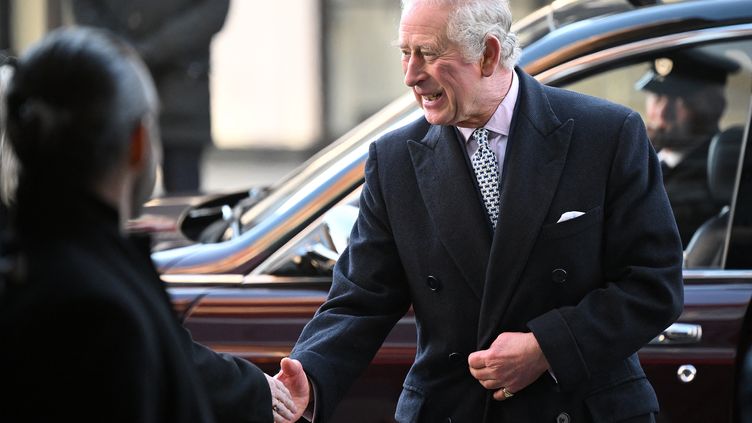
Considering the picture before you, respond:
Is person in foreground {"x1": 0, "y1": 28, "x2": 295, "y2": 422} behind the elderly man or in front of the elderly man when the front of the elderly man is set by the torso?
in front

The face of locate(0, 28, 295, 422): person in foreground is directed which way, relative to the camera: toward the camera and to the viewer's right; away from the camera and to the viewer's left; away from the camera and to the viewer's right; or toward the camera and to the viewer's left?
away from the camera and to the viewer's right

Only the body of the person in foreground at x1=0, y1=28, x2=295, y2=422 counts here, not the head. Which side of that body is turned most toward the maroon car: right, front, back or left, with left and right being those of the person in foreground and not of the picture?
front

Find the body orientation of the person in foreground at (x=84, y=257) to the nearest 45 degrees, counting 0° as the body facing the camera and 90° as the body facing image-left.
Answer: approximately 225°

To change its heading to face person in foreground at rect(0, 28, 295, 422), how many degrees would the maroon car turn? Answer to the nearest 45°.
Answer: approximately 45° to its left

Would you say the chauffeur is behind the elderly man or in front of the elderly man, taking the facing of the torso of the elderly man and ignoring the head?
behind

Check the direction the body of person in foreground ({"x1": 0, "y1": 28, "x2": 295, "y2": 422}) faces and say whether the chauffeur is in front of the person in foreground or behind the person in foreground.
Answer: in front

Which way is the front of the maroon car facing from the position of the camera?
facing to the left of the viewer

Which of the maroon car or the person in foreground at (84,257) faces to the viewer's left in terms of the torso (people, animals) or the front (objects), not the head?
the maroon car

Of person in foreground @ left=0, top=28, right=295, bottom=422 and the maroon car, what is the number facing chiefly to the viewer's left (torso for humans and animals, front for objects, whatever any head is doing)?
1

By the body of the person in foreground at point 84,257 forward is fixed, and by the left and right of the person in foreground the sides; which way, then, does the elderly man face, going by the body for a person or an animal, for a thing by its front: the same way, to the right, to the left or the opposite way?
the opposite way

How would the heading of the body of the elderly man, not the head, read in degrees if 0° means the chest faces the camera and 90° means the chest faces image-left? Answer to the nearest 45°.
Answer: approximately 45°

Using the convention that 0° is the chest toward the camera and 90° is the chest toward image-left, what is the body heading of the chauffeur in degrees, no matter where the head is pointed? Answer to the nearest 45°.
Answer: approximately 45°
